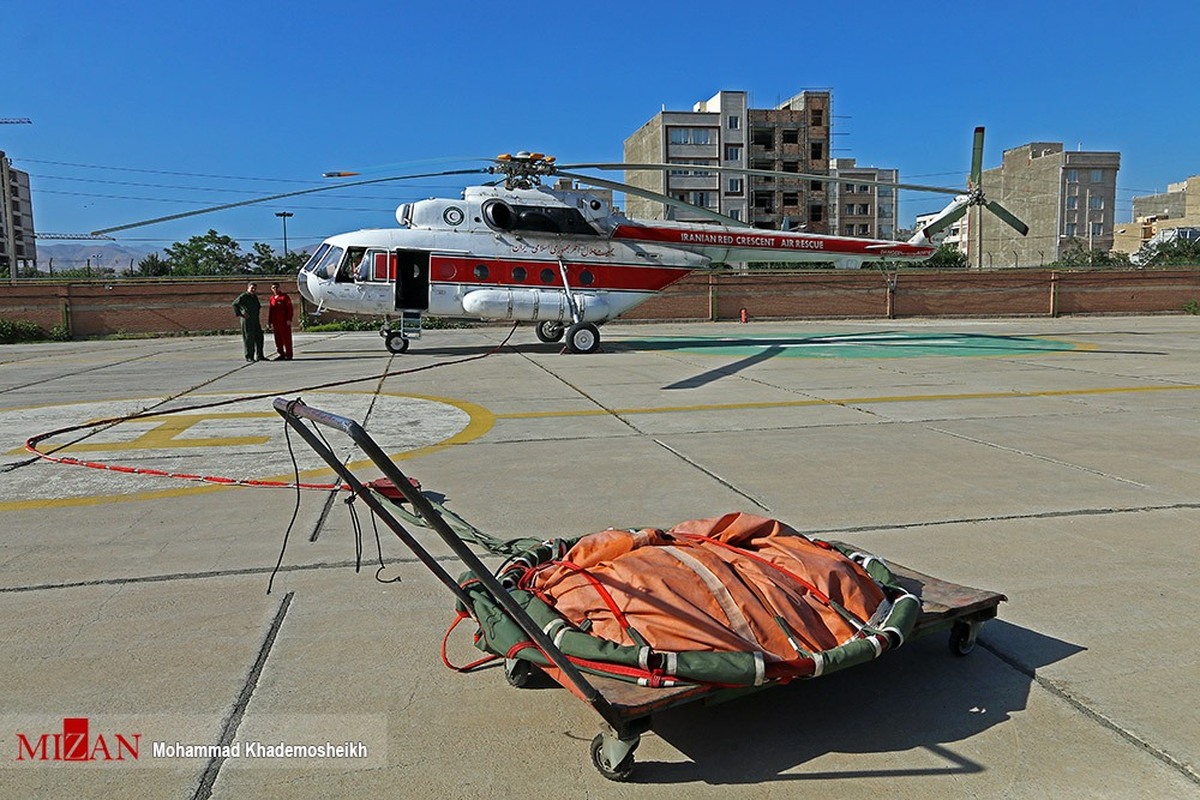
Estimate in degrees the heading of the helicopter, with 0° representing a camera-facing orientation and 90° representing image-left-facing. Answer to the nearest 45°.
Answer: approximately 90°

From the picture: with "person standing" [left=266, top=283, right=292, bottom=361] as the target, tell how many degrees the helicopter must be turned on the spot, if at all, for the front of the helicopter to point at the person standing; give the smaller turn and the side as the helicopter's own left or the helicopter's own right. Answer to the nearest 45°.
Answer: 0° — it already faces them

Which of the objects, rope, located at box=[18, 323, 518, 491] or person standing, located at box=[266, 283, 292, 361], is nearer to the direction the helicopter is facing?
the person standing

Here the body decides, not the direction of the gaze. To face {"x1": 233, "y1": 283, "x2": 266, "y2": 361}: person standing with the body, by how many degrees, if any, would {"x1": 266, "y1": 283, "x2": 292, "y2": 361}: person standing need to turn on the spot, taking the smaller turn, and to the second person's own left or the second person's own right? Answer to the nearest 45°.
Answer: approximately 45° to the second person's own right

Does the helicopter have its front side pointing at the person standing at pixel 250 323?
yes

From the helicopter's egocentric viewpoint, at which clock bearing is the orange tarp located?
The orange tarp is roughly at 9 o'clock from the helicopter.

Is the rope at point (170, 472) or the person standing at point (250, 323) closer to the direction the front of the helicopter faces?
the person standing

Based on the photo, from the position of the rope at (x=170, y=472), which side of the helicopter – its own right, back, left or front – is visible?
left

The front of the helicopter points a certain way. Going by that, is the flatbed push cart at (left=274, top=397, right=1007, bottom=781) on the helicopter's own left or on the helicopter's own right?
on the helicopter's own left

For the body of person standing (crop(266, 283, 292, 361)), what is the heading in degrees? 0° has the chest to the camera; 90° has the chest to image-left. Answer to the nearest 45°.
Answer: approximately 45°
